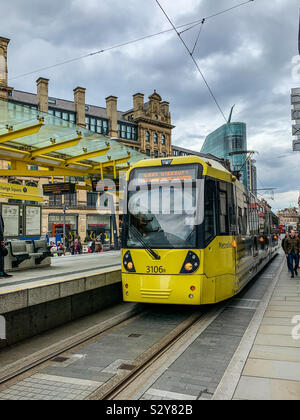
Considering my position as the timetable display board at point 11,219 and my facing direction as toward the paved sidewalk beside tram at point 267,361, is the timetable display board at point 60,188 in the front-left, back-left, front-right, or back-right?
back-left

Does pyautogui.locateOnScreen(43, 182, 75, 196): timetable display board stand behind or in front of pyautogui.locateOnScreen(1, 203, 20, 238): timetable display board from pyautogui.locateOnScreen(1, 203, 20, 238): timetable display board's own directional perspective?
behind

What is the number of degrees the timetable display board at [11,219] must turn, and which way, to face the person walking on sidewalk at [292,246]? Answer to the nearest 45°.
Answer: approximately 90° to its left

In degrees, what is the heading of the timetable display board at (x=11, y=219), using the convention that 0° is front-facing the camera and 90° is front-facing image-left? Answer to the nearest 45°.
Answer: approximately 0°
